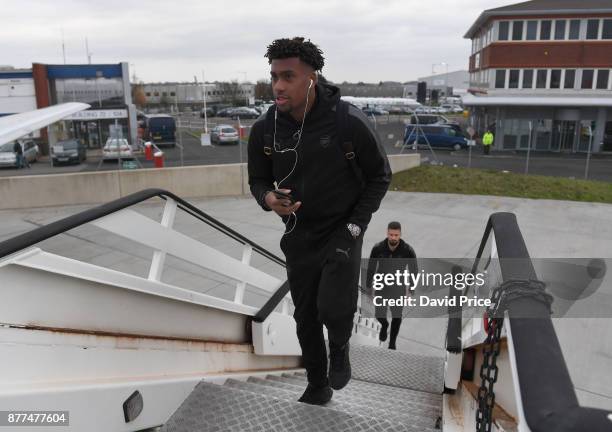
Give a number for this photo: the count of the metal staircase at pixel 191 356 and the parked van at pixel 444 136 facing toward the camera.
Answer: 0

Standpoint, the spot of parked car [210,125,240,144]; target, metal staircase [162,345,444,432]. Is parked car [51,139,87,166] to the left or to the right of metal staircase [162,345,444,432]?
right

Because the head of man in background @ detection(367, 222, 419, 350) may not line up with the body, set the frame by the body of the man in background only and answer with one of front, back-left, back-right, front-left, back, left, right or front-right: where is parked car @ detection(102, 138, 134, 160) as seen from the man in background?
back-right

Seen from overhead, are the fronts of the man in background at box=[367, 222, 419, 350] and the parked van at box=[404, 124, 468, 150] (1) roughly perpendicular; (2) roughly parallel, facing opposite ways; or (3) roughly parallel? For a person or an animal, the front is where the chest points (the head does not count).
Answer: roughly perpendicular

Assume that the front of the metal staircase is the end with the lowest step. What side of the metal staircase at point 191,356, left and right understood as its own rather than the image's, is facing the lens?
back

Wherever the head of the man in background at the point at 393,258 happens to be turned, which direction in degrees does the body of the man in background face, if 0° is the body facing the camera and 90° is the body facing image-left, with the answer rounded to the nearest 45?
approximately 0°

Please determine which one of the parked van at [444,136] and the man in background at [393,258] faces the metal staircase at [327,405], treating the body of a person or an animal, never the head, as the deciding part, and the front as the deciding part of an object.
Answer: the man in background
